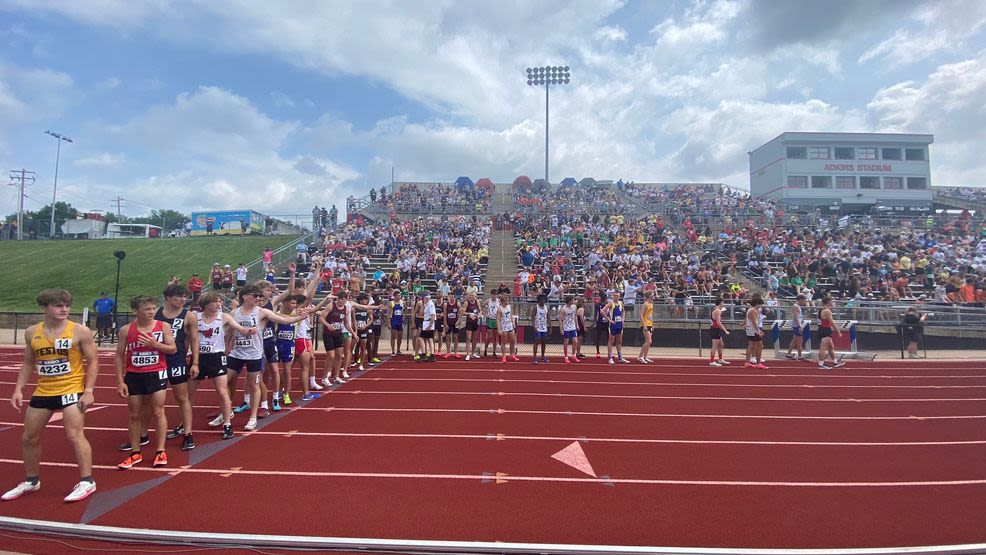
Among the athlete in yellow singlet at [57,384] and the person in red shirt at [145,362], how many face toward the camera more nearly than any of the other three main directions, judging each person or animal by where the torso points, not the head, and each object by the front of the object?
2

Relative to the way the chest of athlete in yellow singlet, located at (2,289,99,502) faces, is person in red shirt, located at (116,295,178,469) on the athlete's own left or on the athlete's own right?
on the athlete's own left

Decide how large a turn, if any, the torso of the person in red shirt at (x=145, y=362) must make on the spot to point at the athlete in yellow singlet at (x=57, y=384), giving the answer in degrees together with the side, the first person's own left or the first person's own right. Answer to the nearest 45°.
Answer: approximately 45° to the first person's own right

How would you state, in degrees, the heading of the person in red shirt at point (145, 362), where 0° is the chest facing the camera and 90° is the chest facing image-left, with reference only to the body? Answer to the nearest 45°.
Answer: approximately 0°
